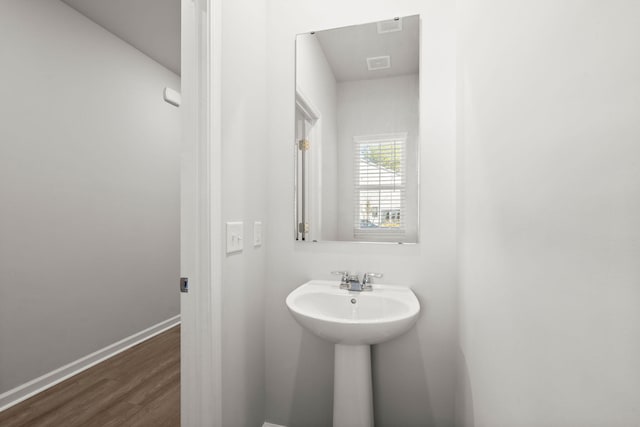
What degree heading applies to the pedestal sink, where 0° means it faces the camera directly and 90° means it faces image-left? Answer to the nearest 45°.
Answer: approximately 0°

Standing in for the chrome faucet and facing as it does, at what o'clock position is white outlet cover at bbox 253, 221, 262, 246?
The white outlet cover is roughly at 3 o'clock from the chrome faucet.

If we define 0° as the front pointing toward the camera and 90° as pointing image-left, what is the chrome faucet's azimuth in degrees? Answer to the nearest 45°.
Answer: approximately 0°

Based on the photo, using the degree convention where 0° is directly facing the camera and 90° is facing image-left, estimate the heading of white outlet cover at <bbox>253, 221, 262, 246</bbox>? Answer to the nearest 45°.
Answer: approximately 315°
